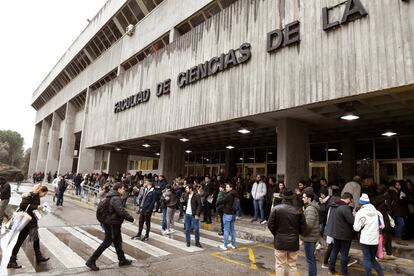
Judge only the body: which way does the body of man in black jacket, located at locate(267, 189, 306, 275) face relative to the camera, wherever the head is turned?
away from the camera

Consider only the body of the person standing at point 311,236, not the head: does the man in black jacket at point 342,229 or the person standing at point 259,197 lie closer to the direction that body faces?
the person standing

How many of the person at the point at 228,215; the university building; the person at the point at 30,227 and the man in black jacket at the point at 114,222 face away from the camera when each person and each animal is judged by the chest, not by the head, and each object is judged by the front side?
0

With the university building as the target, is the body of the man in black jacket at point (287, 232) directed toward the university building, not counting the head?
yes

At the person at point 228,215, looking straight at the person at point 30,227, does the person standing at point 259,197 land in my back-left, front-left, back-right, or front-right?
back-right
